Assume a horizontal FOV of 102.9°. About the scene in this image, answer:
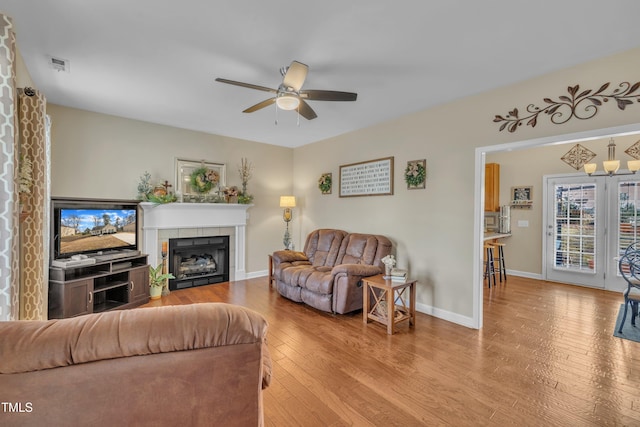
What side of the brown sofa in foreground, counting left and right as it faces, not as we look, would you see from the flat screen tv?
front

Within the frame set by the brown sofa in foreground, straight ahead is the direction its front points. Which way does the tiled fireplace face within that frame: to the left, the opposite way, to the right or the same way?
the opposite way

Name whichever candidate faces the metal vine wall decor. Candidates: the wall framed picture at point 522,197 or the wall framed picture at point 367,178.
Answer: the wall framed picture at point 522,197

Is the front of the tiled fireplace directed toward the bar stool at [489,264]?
no

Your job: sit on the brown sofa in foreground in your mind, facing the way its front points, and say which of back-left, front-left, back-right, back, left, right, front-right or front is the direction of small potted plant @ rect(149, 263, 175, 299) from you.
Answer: front

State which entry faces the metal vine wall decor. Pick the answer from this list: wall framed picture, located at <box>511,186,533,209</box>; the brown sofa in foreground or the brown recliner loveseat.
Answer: the wall framed picture

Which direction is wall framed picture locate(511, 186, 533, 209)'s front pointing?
toward the camera

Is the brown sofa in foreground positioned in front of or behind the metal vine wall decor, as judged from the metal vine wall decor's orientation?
in front

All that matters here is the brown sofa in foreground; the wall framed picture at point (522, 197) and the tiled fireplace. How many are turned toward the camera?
2

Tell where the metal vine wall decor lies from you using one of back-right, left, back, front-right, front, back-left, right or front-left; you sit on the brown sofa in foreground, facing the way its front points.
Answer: right

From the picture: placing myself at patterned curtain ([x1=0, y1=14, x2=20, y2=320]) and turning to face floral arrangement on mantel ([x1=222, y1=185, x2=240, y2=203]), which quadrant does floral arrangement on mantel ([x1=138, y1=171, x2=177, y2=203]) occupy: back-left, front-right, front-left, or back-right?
front-left

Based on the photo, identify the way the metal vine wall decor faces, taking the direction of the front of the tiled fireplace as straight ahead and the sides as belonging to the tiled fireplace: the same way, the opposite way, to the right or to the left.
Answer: to the right

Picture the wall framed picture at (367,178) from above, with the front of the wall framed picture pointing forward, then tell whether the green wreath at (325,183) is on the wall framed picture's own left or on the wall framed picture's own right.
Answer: on the wall framed picture's own right

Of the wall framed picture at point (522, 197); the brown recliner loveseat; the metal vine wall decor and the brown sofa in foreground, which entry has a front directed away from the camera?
the brown sofa in foreground

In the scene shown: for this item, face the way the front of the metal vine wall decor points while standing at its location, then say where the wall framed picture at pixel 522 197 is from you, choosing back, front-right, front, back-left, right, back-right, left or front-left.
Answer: back-right

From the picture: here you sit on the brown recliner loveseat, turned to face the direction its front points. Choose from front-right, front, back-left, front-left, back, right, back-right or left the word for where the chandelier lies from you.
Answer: back-left

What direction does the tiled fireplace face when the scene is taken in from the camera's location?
facing the viewer

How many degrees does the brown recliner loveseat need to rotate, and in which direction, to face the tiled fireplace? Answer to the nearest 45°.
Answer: approximately 45° to its right

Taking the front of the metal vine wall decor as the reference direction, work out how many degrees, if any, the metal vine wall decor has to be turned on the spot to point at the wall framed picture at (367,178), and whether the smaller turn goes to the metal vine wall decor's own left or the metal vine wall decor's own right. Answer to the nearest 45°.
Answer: approximately 45° to the metal vine wall decor's own right

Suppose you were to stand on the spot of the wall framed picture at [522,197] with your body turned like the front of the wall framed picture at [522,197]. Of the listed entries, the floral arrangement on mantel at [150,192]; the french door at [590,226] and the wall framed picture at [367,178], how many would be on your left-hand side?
1
